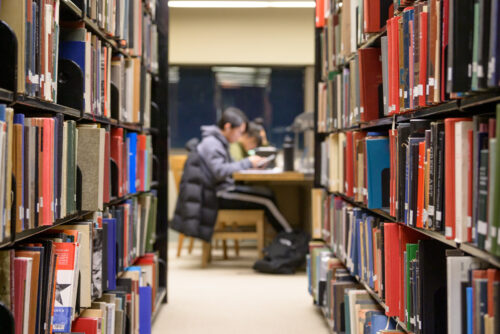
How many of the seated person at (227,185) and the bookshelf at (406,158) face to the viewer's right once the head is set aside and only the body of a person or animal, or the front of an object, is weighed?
1

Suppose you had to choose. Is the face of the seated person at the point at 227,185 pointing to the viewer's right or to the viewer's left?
to the viewer's right

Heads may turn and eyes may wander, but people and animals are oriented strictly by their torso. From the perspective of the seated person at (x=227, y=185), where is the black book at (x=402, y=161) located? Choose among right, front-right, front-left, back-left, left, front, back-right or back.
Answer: right

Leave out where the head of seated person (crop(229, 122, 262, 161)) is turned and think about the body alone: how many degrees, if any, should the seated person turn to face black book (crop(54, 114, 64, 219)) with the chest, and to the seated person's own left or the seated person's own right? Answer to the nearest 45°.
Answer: approximately 90° to the seated person's own right

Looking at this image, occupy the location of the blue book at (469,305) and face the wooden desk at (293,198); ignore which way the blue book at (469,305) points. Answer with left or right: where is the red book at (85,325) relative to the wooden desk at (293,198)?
left

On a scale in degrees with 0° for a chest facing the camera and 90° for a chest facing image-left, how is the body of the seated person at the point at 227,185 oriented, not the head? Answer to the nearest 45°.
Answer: approximately 270°

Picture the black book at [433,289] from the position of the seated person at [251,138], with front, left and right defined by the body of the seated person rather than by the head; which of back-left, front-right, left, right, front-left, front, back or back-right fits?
right

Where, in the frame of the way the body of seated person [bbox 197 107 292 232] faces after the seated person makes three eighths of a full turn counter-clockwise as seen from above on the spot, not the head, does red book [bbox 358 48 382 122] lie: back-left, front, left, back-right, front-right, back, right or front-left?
back-left

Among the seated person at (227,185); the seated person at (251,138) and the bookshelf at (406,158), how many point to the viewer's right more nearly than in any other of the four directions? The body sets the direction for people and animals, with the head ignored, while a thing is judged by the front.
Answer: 2

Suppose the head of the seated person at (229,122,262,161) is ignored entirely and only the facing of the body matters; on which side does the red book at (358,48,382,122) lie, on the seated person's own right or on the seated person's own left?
on the seated person's own right

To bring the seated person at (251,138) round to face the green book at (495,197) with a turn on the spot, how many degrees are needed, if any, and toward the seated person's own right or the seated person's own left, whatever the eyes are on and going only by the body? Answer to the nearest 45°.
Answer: approximately 90° to the seated person's own right
